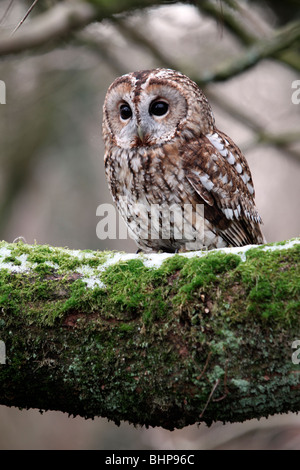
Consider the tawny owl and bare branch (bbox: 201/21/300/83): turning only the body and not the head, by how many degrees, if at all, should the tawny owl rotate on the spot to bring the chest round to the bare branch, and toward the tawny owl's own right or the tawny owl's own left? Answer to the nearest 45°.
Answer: approximately 180°

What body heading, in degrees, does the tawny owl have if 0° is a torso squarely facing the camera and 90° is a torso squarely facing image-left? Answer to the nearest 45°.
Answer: approximately 45°

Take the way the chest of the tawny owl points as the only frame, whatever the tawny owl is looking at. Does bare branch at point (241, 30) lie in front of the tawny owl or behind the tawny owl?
behind

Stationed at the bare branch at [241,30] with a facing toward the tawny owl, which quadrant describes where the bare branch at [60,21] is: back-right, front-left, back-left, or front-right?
front-right
